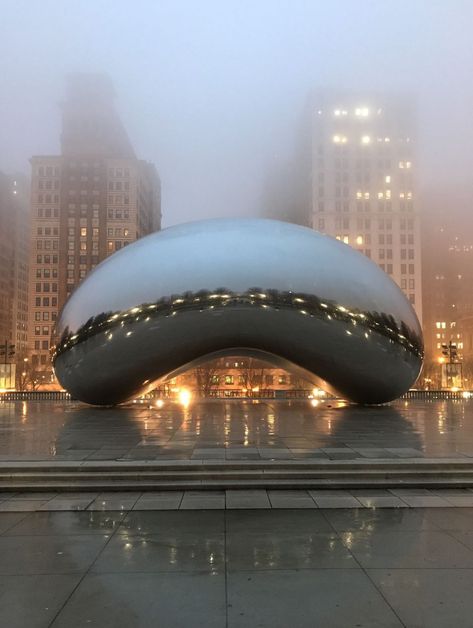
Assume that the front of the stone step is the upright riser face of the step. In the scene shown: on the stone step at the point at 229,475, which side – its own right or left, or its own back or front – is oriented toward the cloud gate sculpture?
back

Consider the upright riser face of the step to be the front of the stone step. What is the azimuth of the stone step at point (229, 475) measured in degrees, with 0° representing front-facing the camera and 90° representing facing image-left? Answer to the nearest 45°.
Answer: approximately 0°
